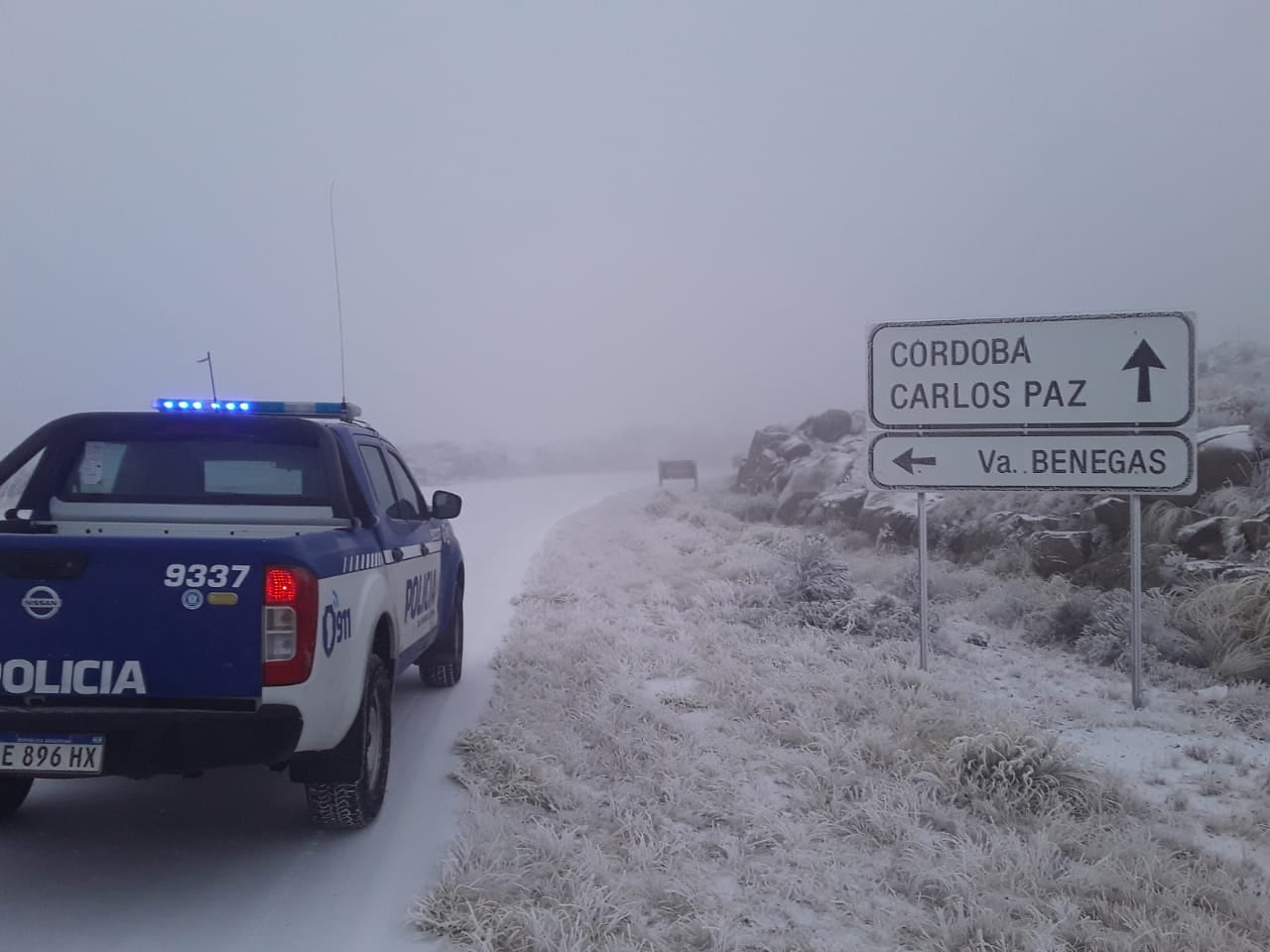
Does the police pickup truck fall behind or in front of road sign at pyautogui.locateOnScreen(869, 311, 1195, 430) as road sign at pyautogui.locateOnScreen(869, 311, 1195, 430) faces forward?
in front

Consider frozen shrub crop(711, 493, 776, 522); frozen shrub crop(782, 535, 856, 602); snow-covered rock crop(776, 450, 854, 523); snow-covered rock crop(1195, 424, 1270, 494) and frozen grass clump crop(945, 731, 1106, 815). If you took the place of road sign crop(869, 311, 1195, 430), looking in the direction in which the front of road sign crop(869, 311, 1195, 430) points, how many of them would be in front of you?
1

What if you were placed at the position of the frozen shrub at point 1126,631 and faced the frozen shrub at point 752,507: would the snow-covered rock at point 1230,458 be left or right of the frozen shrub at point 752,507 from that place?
right

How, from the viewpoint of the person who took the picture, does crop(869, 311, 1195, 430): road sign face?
facing the viewer

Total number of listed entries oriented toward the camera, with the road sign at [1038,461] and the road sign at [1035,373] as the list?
2

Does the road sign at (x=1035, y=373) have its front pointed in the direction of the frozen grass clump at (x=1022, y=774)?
yes

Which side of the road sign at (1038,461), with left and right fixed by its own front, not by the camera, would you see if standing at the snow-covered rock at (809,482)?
back

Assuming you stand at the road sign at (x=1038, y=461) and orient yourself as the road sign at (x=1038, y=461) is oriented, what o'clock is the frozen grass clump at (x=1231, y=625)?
The frozen grass clump is roughly at 8 o'clock from the road sign.

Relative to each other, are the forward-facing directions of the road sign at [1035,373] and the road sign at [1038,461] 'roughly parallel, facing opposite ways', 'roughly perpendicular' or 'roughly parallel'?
roughly parallel

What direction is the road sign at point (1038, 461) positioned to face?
toward the camera

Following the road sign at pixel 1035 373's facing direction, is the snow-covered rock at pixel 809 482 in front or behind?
behind

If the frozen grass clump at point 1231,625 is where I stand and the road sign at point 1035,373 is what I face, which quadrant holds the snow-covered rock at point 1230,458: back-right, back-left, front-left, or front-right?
back-right
